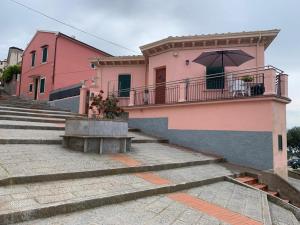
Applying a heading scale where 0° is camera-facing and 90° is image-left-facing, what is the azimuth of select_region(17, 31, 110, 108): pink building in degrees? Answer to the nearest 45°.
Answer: approximately 45°

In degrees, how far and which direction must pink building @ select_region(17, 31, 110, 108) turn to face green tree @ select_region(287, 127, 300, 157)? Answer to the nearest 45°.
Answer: approximately 135° to its left

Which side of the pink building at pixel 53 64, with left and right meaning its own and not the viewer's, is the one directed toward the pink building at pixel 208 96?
left

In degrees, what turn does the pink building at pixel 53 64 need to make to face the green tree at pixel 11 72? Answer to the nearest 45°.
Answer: approximately 90° to its right

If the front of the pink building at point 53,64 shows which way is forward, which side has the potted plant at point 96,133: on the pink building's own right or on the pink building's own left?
on the pink building's own left

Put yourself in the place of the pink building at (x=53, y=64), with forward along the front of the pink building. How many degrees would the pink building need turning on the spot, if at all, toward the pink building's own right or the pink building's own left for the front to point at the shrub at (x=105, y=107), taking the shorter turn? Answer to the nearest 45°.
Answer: approximately 45° to the pink building's own left

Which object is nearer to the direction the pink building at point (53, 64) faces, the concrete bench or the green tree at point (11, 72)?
the concrete bench

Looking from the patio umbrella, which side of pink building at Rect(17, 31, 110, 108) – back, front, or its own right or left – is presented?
left
